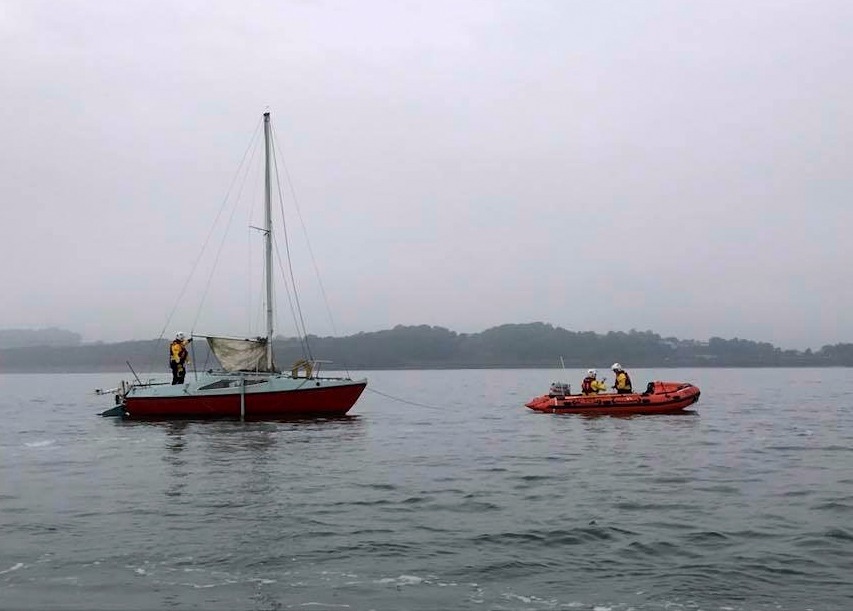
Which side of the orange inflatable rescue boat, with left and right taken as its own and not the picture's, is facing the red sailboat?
back

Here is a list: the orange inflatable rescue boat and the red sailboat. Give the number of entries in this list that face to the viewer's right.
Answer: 2

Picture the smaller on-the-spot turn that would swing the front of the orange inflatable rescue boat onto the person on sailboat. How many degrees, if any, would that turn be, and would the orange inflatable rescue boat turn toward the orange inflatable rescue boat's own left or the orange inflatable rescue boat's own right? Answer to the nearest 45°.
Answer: approximately 180°

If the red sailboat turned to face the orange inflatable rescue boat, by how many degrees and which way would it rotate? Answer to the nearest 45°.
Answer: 0° — it already faces it

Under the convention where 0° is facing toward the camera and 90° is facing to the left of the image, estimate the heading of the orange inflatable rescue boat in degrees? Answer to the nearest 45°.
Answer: approximately 270°

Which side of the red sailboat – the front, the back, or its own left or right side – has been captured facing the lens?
right
